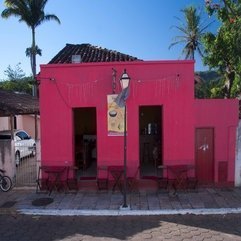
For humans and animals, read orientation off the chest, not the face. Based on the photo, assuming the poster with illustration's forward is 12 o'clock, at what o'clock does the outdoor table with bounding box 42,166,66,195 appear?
The outdoor table is roughly at 3 o'clock from the poster with illustration.

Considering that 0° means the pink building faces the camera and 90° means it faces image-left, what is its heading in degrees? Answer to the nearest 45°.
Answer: approximately 0°

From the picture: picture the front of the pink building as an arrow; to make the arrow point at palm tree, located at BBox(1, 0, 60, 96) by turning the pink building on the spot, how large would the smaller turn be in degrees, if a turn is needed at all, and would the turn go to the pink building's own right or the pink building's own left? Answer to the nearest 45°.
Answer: approximately 135° to the pink building's own right

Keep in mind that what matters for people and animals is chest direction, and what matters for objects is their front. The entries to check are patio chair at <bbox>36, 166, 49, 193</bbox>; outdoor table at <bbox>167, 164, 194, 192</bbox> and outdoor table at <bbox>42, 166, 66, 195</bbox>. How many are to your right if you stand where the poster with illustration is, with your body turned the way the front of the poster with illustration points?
2

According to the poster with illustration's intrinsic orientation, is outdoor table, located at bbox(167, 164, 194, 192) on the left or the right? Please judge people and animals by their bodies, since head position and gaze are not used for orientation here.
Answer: on its left

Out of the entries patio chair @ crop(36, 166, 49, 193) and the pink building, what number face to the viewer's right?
1

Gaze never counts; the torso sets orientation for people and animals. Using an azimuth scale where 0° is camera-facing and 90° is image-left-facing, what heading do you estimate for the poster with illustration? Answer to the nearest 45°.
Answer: approximately 0°

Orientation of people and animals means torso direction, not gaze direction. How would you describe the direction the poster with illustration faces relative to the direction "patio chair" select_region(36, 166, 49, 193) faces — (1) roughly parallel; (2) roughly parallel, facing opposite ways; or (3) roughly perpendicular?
roughly perpendicular

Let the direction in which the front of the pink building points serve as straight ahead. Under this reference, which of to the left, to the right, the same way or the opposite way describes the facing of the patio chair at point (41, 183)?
to the left

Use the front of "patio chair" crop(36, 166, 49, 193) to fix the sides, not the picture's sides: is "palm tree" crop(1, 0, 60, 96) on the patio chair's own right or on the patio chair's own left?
on the patio chair's own left

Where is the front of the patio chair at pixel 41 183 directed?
to the viewer's right

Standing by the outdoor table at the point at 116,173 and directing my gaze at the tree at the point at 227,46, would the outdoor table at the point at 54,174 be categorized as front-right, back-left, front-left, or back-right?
back-left

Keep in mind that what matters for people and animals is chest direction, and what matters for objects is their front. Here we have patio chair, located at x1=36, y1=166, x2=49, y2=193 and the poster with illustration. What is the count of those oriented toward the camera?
1

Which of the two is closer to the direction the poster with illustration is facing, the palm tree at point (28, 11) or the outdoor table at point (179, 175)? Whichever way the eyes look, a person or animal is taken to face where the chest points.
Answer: the outdoor table
